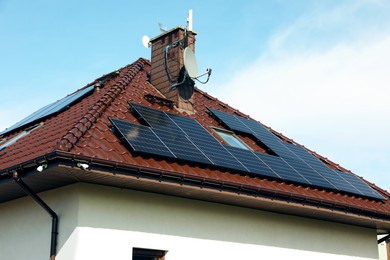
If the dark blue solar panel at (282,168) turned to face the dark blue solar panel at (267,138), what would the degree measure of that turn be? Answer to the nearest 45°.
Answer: approximately 135° to its left

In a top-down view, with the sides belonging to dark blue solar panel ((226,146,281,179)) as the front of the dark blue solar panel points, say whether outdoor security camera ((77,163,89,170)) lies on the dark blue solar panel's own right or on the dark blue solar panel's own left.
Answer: on the dark blue solar panel's own right

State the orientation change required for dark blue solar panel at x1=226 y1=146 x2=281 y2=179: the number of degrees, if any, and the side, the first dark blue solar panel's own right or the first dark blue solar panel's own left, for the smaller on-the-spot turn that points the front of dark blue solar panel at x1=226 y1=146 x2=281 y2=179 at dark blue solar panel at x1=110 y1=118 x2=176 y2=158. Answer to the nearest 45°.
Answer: approximately 90° to the first dark blue solar panel's own right

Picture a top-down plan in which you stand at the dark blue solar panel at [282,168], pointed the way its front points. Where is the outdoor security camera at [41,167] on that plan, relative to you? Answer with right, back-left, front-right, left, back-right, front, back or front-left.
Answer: right

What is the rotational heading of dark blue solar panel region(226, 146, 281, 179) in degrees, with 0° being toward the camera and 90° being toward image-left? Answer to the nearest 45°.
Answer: approximately 315°

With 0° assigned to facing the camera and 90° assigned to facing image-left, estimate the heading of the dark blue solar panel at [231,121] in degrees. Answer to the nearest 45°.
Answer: approximately 315°

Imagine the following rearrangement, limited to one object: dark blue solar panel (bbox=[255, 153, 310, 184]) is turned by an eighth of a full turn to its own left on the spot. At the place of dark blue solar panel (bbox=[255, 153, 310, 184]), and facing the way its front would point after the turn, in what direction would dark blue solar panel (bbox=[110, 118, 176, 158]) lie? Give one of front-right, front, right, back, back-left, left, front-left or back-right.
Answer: back-right

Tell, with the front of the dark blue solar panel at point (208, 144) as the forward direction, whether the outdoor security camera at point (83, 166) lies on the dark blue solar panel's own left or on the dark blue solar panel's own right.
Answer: on the dark blue solar panel's own right

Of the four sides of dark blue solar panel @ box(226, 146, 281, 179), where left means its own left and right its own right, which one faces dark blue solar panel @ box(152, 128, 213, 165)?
right
